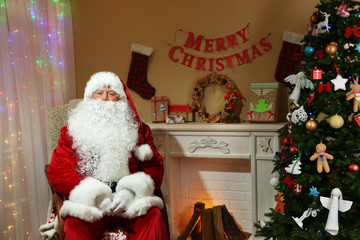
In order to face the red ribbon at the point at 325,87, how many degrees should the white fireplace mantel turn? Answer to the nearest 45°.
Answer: approximately 45° to its left

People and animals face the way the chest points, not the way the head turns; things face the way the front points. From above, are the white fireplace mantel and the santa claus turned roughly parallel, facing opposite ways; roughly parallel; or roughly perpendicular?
roughly parallel

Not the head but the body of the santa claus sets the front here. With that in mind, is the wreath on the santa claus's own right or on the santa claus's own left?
on the santa claus's own left

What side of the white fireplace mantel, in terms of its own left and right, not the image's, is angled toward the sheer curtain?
right

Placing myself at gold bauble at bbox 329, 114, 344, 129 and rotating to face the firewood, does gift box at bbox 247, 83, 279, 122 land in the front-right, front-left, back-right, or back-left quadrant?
front-right

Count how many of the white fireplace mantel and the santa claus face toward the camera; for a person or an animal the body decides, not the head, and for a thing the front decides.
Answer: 2

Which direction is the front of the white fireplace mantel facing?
toward the camera

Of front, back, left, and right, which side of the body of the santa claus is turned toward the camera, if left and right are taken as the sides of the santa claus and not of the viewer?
front

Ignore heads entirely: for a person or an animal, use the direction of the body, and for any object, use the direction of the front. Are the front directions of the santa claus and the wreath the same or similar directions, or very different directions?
same or similar directions
